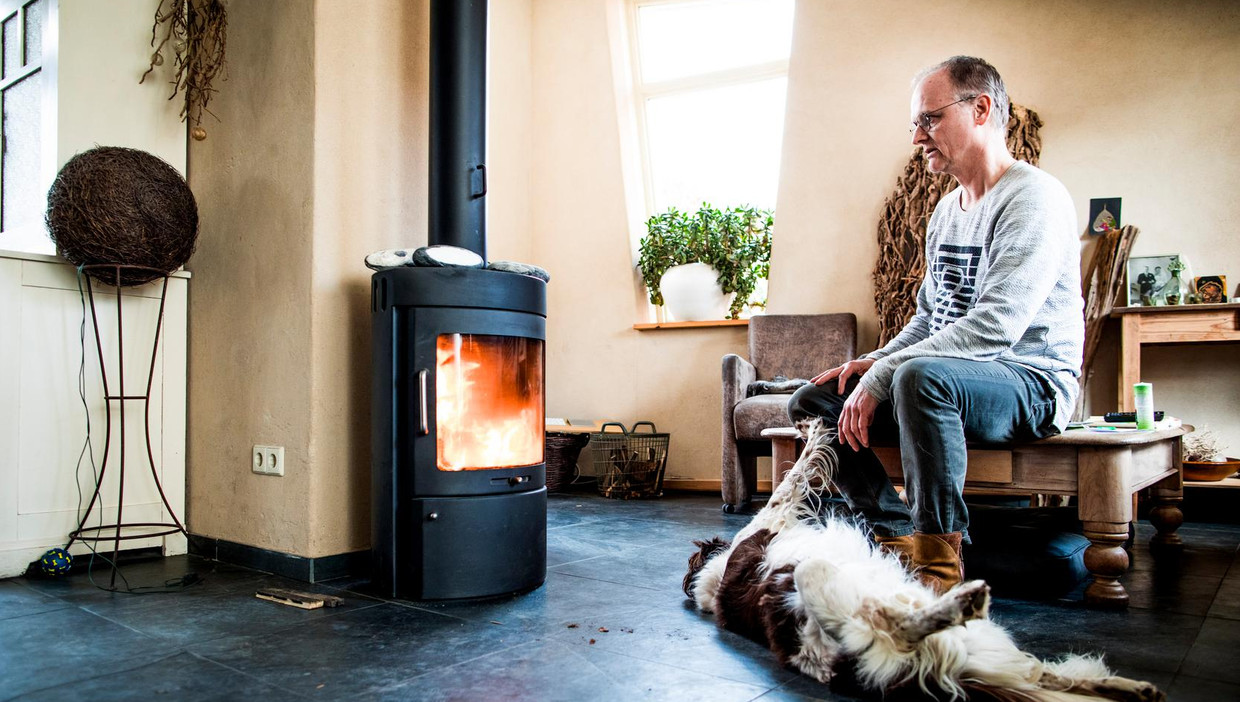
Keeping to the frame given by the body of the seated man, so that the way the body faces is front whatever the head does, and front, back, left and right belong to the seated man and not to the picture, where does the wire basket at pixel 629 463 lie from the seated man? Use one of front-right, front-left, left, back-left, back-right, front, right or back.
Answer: right

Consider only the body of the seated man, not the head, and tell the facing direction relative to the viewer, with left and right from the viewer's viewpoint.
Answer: facing the viewer and to the left of the viewer

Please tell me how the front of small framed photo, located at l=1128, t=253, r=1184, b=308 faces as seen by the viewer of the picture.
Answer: facing the viewer

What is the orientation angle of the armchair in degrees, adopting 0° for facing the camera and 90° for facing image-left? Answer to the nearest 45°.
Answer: approximately 0°

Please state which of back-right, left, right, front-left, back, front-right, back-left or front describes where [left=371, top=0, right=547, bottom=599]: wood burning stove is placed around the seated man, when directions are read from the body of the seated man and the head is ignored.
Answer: front-right

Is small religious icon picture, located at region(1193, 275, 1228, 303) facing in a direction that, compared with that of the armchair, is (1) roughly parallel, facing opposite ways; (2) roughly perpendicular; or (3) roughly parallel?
roughly parallel

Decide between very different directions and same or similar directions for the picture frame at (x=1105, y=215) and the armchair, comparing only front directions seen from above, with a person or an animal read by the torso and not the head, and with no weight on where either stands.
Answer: same or similar directions

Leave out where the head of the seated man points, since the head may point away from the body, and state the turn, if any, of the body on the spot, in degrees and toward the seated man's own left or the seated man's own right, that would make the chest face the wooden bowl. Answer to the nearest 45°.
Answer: approximately 180°

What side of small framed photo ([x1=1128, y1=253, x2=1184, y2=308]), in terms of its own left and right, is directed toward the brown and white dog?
front

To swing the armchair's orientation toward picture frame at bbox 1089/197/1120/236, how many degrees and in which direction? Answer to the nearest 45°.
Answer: approximately 90° to its left

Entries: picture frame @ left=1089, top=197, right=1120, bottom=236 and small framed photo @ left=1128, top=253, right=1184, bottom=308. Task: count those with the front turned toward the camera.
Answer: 2

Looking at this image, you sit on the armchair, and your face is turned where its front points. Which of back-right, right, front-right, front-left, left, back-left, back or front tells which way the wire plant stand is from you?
front-right

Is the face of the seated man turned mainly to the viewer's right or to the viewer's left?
to the viewer's left

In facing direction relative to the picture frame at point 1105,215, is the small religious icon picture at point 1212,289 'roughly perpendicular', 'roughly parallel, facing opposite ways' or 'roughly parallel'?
roughly parallel

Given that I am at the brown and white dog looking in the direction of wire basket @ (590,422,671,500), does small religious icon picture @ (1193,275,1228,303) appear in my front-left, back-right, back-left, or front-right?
front-right

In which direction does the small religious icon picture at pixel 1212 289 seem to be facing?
toward the camera

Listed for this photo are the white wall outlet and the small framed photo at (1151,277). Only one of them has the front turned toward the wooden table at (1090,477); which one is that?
the small framed photo

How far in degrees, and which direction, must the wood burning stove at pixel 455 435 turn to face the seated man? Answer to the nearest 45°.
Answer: approximately 45° to its left

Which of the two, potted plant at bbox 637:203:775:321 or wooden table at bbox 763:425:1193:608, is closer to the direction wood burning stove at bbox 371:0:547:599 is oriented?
the wooden table
